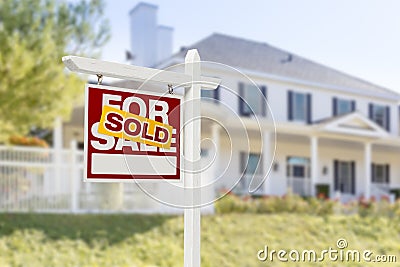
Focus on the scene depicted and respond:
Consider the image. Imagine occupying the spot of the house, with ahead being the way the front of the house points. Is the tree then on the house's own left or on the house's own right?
on the house's own right

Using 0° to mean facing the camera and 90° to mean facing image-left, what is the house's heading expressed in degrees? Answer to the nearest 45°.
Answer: approximately 315°

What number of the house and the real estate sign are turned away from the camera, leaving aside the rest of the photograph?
0

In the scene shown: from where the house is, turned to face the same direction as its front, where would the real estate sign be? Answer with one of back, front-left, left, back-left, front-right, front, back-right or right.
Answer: front-right

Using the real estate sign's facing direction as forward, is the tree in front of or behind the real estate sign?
behind

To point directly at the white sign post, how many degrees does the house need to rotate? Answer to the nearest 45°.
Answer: approximately 45° to its right

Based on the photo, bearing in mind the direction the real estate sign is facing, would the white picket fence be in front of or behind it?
behind

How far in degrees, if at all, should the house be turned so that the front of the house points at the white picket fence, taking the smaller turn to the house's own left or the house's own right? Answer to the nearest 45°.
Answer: approximately 90° to the house's own right
